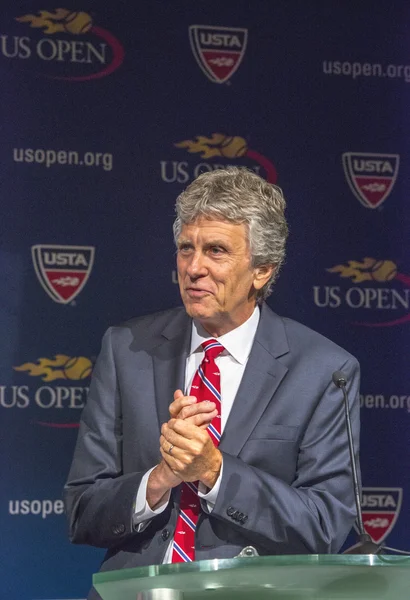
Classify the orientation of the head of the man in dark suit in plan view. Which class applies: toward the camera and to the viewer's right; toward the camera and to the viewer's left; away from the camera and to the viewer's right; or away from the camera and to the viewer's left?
toward the camera and to the viewer's left

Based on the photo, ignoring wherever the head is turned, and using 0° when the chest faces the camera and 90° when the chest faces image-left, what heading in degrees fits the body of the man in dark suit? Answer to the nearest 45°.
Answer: approximately 45°

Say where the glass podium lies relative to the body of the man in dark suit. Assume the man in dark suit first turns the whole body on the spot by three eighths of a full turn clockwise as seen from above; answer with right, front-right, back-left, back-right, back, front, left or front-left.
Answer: back
